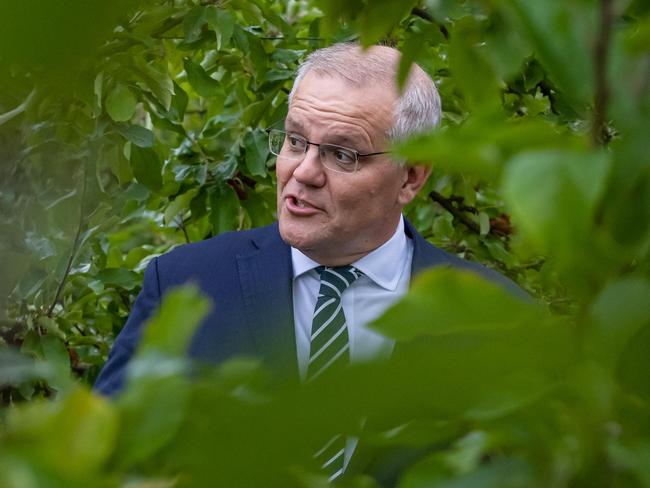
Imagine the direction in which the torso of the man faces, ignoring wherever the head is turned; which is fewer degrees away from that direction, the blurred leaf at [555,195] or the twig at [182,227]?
the blurred leaf

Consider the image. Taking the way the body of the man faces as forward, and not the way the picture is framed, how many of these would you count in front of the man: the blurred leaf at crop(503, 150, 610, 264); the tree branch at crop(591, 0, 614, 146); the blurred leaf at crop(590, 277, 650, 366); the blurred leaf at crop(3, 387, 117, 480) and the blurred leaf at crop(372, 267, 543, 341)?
5

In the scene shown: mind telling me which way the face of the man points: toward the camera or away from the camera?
toward the camera

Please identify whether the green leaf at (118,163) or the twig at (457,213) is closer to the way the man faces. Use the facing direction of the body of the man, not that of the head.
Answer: the green leaf

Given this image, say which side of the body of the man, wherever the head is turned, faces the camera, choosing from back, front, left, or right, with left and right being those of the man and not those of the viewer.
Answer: front

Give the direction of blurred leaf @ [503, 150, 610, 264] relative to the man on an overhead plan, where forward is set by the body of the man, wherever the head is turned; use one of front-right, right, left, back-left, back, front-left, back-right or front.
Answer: front

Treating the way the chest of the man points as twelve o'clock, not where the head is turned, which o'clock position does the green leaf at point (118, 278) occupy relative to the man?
The green leaf is roughly at 3 o'clock from the man.

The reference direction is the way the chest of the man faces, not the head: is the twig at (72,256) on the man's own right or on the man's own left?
on the man's own right

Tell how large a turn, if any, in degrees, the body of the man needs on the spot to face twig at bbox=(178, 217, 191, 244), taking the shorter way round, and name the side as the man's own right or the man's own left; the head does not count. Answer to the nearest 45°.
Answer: approximately 135° to the man's own right

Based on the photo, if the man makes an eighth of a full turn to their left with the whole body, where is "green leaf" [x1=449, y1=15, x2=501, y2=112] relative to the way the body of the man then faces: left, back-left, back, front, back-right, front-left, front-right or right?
front-right

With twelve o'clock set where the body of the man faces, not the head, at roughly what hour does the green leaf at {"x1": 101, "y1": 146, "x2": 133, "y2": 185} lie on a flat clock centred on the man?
The green leaf is roughly at 3 o'clock from the man.

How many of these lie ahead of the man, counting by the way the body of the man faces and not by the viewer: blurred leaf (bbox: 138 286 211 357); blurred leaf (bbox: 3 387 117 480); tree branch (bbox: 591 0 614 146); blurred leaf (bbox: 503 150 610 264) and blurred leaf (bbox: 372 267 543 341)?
5
